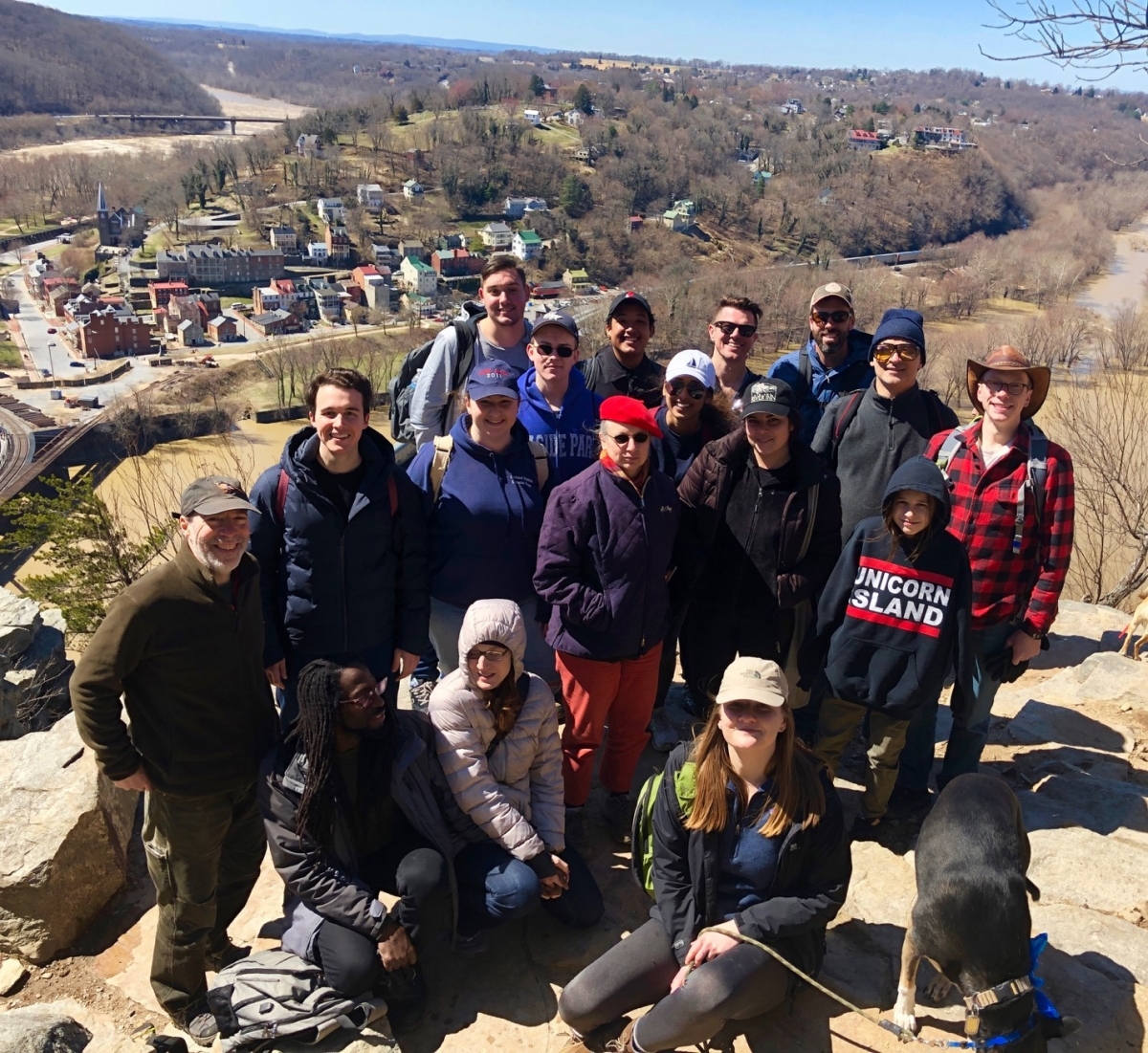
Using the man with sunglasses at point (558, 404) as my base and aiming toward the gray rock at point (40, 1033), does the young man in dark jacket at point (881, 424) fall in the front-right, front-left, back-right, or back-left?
back-left

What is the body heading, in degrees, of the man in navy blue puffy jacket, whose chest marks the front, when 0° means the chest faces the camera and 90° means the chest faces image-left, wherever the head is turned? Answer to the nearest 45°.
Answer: approximately 0°

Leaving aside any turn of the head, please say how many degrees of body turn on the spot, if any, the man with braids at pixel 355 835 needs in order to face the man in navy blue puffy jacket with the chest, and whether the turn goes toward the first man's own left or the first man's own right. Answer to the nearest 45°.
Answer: approximately 135° to the first man's own left

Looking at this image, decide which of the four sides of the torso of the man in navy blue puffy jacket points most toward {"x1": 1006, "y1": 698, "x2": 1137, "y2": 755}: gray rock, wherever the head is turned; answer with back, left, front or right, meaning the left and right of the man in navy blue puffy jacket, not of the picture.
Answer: left

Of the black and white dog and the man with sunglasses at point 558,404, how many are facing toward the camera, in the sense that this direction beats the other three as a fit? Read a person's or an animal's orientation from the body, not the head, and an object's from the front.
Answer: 2
